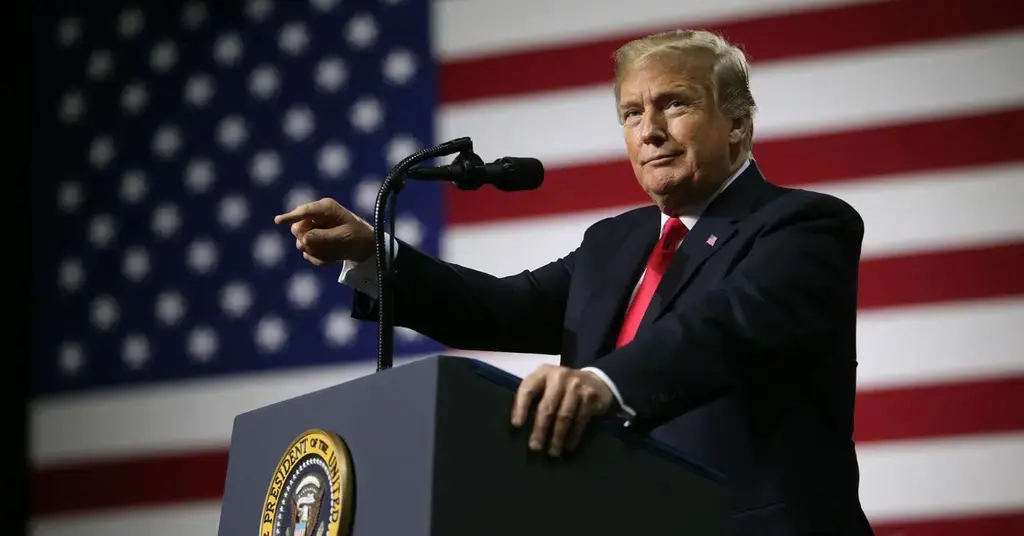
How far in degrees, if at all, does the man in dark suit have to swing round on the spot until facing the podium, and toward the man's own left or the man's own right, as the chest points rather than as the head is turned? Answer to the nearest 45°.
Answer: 0° — they already face it

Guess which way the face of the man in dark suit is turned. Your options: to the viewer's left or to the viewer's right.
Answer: to the viewer's left

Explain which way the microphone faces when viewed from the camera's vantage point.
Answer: facing to the right of the viewer

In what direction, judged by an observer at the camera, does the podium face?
facing the viewer and to the left of the viewer

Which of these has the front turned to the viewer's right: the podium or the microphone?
the microphone

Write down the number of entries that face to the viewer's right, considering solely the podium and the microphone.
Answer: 1

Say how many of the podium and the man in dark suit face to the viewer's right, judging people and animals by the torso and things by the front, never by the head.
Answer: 0
